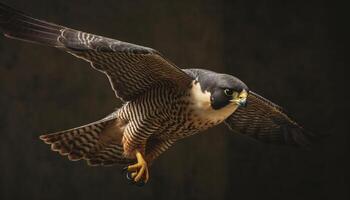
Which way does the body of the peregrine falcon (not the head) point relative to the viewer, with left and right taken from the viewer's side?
facing the viewer and to the right of the viewer
